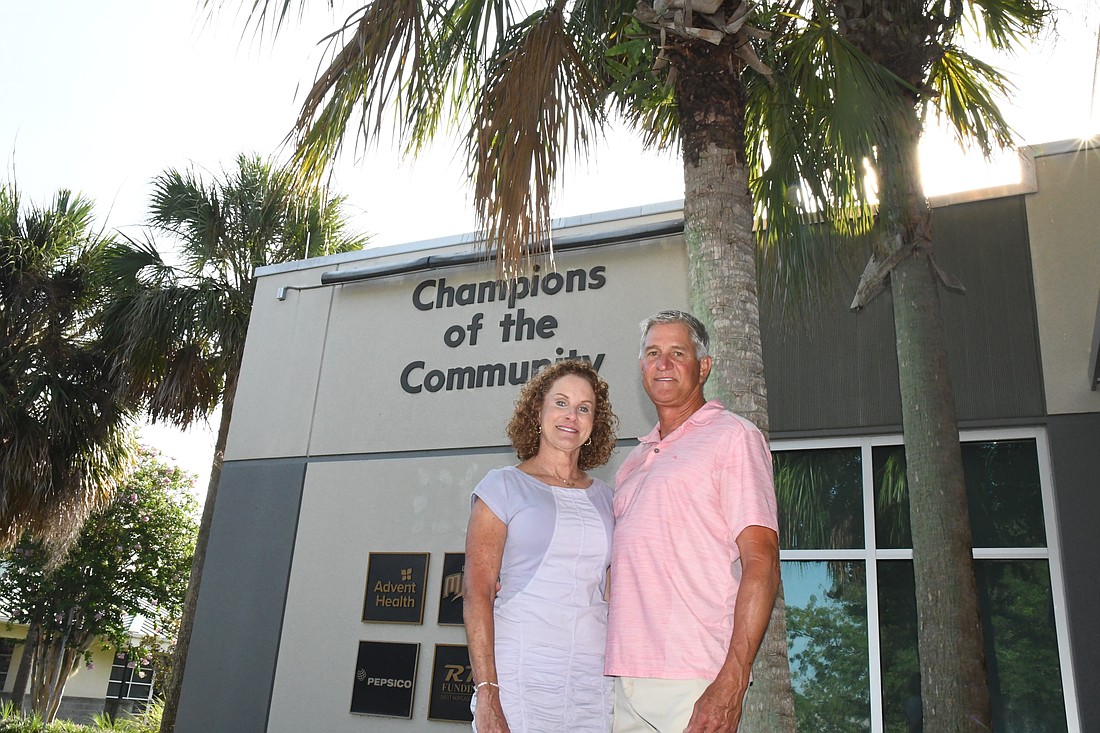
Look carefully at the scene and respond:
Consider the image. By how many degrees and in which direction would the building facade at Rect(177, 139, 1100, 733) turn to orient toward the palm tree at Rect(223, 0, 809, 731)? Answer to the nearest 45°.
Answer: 0° — it already faces it

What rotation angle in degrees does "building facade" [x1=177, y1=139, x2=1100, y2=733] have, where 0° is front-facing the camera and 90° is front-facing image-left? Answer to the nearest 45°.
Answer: approximately 0°

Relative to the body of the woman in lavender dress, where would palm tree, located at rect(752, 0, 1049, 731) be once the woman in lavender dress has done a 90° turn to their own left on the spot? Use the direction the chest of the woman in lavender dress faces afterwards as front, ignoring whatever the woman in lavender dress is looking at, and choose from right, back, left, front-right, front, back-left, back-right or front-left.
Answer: front

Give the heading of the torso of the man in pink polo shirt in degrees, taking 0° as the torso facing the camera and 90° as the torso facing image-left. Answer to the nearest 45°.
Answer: approximately 45°

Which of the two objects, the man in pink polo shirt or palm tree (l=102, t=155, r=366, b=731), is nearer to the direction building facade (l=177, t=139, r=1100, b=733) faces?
the man in pink polo shirt

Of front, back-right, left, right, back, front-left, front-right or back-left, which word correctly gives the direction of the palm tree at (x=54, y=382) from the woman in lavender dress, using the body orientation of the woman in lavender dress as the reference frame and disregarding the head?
back
